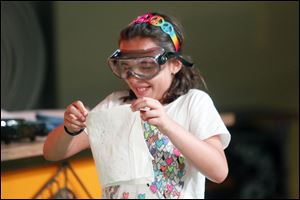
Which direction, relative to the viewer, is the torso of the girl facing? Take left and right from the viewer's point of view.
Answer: facing the viewer and to the left of the viewer

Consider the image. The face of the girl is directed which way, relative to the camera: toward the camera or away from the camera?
toward the camera
